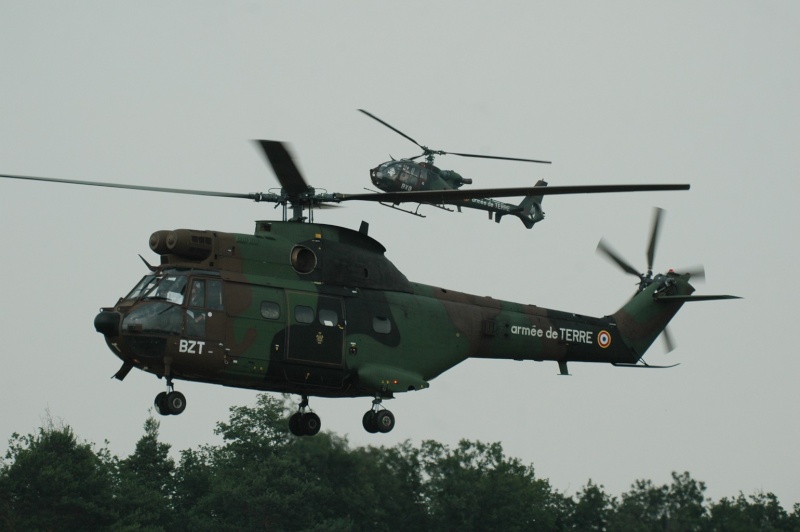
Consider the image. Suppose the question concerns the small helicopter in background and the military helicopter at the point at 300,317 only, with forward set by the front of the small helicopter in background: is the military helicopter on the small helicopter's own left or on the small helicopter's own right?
on the small helicopter's own left

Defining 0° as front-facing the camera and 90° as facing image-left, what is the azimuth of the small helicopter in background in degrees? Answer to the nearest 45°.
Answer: approximately 90°
